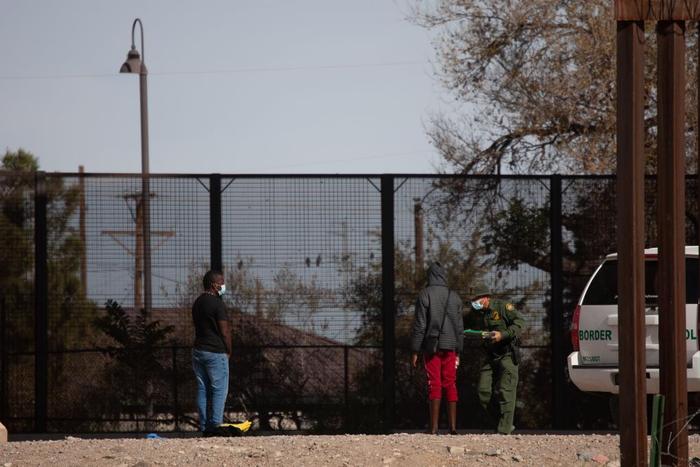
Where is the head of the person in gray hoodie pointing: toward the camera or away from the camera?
away from the camera

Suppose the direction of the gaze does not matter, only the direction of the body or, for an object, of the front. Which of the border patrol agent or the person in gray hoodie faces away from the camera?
the person in gray hoodie

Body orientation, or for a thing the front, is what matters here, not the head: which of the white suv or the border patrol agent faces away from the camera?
the white suv

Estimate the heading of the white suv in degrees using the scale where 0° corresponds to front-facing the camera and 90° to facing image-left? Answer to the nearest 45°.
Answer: approximately 180°

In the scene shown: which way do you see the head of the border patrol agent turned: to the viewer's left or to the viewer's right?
to the viewer's left

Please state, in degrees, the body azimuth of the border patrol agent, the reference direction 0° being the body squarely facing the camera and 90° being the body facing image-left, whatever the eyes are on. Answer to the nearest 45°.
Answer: approximately 45°

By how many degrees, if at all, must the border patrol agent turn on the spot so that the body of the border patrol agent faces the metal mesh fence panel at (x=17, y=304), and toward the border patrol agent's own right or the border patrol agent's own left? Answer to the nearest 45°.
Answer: approximately 45° to the border patrol agent's own right

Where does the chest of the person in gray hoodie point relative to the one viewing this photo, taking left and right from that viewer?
facing away from the viewer

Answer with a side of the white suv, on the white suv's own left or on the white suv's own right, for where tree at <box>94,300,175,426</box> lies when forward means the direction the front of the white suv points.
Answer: on the white suv's own left

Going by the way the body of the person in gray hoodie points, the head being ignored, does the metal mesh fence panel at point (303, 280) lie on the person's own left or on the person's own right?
on the person's own left

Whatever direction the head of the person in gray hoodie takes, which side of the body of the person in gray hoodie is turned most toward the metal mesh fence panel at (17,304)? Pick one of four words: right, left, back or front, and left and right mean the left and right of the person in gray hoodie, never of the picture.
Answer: left
